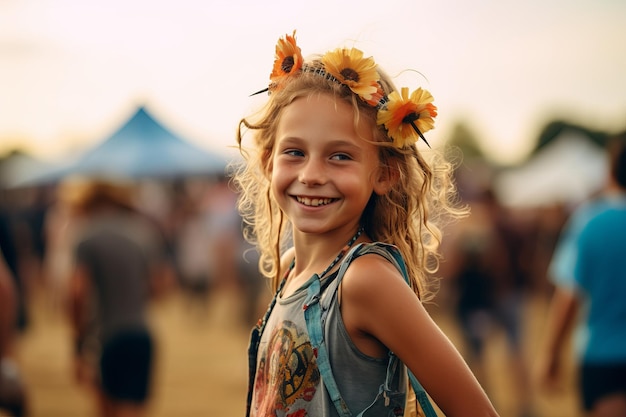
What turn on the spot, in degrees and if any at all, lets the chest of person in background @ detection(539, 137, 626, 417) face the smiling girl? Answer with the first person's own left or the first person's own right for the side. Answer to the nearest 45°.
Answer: approximately 180°

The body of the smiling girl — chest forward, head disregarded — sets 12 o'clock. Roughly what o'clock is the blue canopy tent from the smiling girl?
The blue canopy tent is roughly at 4 o'clock from the smiling girl.

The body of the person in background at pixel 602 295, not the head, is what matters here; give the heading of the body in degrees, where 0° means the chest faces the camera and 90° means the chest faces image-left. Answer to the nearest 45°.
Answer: approximately 180°

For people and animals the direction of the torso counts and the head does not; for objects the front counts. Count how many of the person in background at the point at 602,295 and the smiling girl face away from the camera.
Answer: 1

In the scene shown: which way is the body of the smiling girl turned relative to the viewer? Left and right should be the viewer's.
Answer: facing the viewer and to the left of the viewer

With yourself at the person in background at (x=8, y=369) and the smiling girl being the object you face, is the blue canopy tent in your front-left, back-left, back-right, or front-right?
back-left

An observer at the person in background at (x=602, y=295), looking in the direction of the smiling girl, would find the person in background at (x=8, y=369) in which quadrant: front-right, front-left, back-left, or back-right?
front-right
